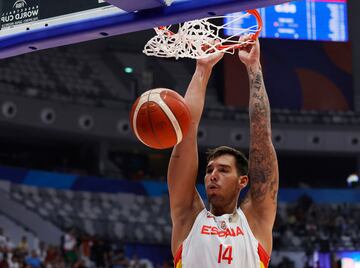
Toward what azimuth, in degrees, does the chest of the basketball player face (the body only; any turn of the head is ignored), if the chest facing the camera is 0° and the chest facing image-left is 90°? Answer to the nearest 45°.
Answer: approximately 0°
